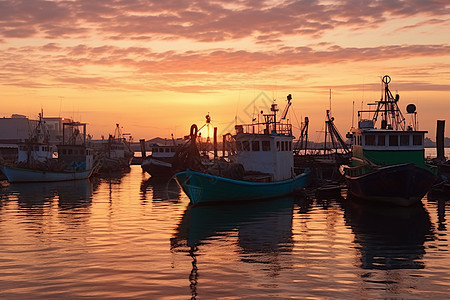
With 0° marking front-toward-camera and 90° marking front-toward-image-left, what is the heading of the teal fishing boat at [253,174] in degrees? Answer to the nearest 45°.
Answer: approximately 45°

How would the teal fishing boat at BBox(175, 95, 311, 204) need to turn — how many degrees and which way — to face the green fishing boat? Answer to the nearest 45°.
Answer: approximately 135° to its left
